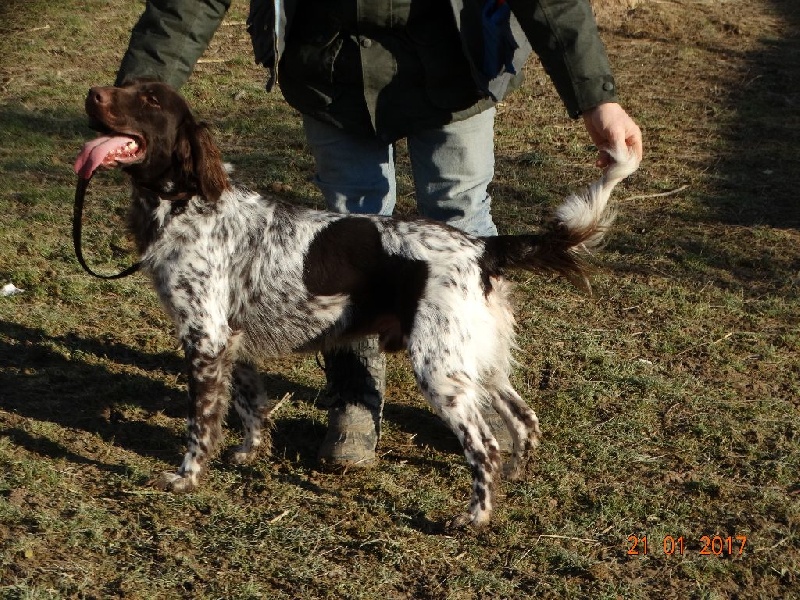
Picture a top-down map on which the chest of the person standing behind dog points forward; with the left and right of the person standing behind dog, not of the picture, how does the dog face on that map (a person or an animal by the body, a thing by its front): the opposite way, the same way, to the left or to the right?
to the right

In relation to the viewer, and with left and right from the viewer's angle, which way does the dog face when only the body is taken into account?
facing to the left of the viewer
